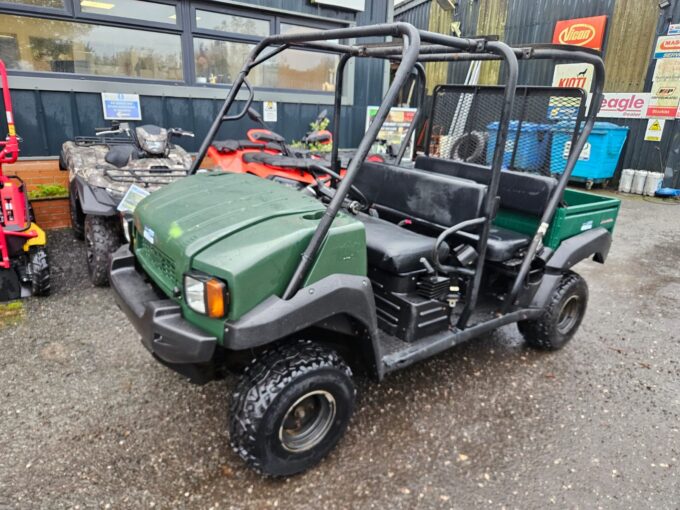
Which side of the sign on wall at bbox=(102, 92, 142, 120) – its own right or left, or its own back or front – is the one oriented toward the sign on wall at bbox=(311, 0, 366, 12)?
left

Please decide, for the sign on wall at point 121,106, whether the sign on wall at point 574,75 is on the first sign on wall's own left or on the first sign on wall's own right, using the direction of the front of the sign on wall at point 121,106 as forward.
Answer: on the first sign on wall's own left

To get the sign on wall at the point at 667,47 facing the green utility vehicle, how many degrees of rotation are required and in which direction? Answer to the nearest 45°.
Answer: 0° — it already faces it

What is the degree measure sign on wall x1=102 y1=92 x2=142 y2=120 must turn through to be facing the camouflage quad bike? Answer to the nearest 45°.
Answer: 0° — it already faces it

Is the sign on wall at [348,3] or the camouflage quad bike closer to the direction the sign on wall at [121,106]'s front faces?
the camouflage quad bike

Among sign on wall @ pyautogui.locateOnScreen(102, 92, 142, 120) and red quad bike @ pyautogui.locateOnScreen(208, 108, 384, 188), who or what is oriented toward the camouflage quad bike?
the sign on wall

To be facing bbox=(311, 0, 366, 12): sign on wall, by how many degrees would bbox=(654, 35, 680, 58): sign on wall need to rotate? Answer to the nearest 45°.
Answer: approximately 45° to its right

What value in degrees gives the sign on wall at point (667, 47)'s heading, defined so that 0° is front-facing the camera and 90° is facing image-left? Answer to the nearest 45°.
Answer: approximately 0°

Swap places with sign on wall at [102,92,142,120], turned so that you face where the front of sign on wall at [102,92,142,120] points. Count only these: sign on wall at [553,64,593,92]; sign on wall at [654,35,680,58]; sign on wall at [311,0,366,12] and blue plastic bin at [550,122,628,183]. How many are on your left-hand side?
4
